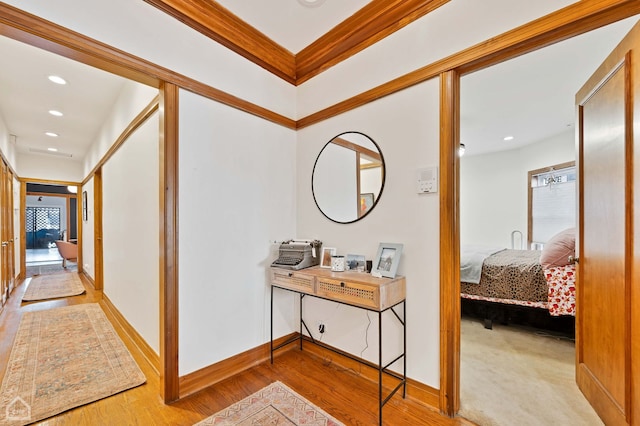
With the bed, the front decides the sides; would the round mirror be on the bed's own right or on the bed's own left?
on the bed's own left

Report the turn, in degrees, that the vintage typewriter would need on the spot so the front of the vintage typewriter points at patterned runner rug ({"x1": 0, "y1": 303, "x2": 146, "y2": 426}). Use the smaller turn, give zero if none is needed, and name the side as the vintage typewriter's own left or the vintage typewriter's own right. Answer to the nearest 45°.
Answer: approximately 45° to the vintage typewriter's own right

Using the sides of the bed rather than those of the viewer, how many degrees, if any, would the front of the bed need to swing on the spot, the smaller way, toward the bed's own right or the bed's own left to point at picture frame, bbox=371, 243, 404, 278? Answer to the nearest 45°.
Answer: approximately 45° to the bed's own left

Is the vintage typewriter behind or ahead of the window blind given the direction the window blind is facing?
ahead

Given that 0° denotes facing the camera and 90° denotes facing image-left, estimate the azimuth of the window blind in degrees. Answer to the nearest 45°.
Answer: approximately 45°

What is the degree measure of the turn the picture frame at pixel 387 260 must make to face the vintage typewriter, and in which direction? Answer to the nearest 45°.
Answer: approximately 45° to its right

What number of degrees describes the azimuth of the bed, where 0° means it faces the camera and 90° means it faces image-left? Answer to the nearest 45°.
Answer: approximately 90°

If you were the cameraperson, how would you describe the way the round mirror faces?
facing the viewer and to the left of the viewer

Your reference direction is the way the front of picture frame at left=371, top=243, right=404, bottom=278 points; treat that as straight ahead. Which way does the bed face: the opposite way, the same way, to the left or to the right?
to the right

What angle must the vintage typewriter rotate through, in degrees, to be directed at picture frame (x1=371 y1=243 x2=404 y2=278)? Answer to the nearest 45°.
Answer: approximately 90° to its left

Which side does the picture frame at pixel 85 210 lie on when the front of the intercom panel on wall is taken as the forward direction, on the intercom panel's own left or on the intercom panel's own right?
on the intercom panel's own right

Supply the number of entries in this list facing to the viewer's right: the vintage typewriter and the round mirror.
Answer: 0
